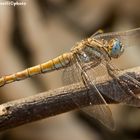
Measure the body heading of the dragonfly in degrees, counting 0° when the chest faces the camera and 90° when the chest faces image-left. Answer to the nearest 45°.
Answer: approximately 270°
